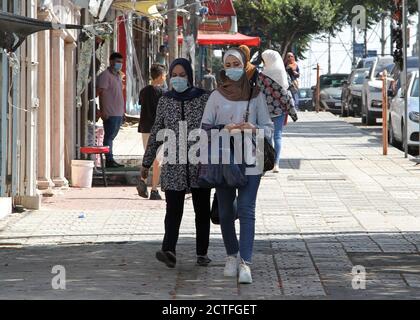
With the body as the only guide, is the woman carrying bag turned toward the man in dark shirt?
no

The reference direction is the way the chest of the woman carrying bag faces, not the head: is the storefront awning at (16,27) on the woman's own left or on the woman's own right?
on the woman's own right

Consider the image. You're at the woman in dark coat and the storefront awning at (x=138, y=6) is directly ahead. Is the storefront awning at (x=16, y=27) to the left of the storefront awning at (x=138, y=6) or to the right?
left

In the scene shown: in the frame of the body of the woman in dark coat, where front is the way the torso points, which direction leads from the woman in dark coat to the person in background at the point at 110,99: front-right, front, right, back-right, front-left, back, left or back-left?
back

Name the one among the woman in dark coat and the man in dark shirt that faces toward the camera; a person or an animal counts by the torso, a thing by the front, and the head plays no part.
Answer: the woman in dark coat

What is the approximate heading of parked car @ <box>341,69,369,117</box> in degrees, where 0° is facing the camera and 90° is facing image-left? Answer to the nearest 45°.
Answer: approximately 45°

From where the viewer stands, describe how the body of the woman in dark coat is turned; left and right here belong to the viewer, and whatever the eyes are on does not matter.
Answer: facing the viewer

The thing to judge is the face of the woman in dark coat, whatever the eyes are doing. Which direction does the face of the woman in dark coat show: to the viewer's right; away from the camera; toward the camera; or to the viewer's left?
toward the camera

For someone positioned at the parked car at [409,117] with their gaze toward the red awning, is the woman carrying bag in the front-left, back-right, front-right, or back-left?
back-left

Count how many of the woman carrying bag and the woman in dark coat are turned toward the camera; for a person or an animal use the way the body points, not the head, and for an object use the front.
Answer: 2

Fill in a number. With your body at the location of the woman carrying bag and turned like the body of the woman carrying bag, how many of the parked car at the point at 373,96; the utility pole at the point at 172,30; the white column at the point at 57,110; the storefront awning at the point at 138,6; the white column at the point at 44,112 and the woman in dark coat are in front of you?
0

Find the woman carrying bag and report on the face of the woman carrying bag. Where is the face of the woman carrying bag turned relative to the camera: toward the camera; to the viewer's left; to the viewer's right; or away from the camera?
toward the camera

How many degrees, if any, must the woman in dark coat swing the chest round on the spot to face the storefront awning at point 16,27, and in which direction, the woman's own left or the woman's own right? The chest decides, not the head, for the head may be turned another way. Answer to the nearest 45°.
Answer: approximately 135° to the woman's own right

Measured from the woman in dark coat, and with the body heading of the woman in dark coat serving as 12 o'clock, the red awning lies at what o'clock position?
The red awning is roughly at 6 o'clock from the woman in dark coat.

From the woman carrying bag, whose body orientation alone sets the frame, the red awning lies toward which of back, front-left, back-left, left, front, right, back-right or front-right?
back
